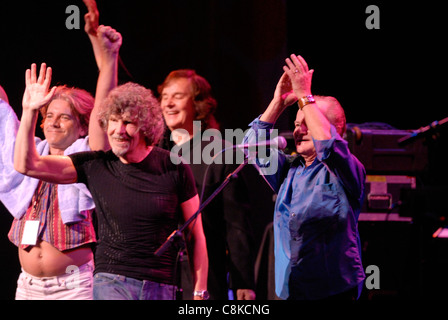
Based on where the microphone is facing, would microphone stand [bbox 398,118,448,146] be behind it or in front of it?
in front

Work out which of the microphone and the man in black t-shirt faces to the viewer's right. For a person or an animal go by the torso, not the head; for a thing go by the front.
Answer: the microphone

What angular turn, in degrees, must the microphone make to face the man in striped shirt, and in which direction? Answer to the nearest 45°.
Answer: approximately 180°

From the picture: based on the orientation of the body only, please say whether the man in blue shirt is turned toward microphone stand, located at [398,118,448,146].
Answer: no

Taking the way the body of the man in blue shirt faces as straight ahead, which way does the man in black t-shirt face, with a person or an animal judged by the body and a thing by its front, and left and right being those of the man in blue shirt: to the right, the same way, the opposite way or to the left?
the same way

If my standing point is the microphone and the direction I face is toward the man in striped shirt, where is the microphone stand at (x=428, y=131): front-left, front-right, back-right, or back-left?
back-right

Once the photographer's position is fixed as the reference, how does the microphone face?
facing to the right of the viewer

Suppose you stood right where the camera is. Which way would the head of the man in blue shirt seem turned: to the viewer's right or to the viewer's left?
to the viewer's left

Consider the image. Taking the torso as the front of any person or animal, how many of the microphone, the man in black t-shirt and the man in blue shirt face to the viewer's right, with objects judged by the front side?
1

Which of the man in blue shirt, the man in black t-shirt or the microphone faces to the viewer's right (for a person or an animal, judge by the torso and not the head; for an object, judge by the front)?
the microphone

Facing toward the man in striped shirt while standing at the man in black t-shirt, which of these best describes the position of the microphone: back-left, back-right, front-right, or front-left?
back-right

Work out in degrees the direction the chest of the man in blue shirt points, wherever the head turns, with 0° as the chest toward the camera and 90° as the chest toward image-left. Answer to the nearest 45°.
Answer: approximately 45°

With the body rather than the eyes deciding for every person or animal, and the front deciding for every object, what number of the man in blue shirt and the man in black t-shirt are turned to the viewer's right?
0

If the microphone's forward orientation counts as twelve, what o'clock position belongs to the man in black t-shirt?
The man in black t-shirt is roughly at 6 o'clock from the microphone.

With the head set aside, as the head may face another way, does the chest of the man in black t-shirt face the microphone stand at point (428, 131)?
no

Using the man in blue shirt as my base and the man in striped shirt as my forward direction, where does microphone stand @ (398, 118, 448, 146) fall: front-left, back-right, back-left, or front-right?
back-right
